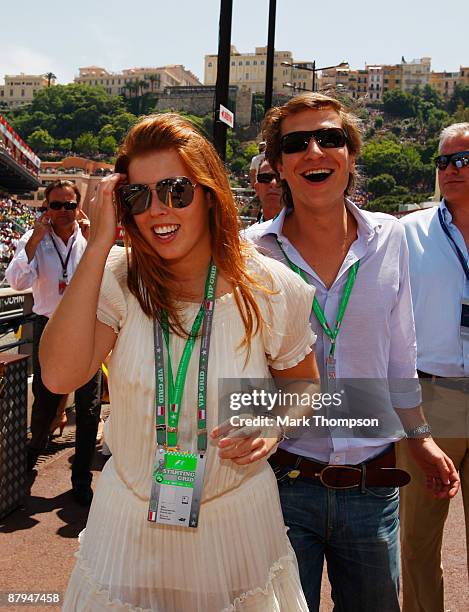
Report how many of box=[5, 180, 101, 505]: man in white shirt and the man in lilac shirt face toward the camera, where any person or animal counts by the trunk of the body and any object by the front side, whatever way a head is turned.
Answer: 2

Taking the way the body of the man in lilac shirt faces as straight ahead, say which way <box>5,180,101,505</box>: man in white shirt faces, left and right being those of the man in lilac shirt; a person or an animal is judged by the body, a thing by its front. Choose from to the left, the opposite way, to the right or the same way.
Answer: the same way

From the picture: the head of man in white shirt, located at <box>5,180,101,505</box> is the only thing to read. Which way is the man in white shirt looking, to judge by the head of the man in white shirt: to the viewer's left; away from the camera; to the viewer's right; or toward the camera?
toward the camera

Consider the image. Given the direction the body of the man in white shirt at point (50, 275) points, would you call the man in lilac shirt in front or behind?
in front

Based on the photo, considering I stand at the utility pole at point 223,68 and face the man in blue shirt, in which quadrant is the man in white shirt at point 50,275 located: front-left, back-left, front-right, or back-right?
front-right

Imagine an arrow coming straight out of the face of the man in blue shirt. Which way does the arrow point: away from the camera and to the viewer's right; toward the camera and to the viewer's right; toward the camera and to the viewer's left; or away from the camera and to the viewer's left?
toward the camera and to the viewer's left

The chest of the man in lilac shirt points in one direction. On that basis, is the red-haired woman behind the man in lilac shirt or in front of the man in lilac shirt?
in front

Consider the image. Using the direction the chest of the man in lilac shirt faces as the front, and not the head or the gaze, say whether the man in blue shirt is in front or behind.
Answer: behind

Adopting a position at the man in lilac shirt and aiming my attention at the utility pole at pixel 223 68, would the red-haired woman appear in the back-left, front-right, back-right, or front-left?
back-left

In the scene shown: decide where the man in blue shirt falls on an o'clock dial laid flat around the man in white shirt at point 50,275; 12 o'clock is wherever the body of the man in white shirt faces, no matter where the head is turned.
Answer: The man in blue shirt is roughly at 11 o'clock from the man in white shirt.

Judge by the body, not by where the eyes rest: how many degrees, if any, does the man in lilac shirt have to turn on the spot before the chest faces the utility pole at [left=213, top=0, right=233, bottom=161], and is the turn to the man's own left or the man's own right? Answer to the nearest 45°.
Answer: approximately 180°

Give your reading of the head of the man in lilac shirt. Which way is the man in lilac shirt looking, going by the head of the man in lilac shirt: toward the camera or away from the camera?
toward the camera

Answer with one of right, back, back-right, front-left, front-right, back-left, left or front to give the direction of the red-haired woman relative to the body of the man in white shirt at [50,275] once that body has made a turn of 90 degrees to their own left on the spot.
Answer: right

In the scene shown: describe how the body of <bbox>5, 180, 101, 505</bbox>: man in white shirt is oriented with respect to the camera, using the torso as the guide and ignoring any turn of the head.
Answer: toward the camera

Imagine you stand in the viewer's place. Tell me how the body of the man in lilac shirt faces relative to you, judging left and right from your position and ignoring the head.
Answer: facing the viewer

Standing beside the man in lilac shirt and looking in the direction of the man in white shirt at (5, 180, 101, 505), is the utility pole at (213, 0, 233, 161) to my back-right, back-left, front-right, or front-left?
front-right

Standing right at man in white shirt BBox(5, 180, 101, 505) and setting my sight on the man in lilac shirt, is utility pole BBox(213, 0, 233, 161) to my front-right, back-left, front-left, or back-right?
back-left
